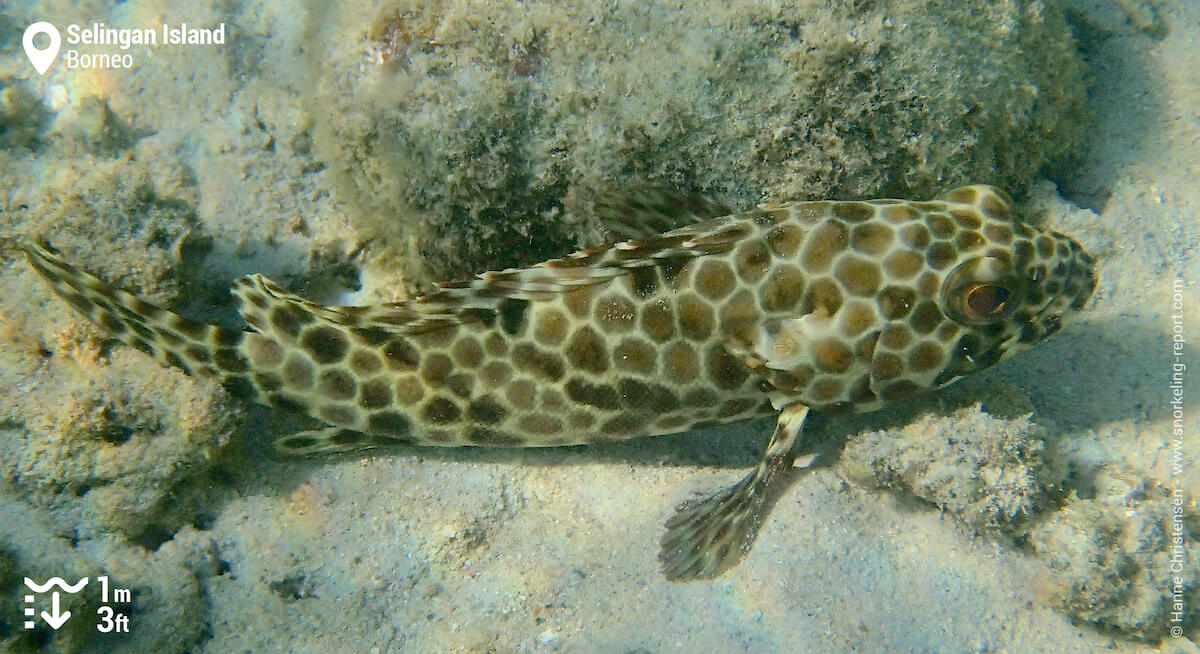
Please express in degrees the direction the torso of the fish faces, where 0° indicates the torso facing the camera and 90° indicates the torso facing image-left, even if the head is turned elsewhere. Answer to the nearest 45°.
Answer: approximately 270°
